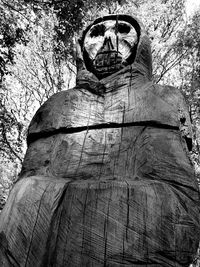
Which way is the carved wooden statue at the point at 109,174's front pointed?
toward the camera
